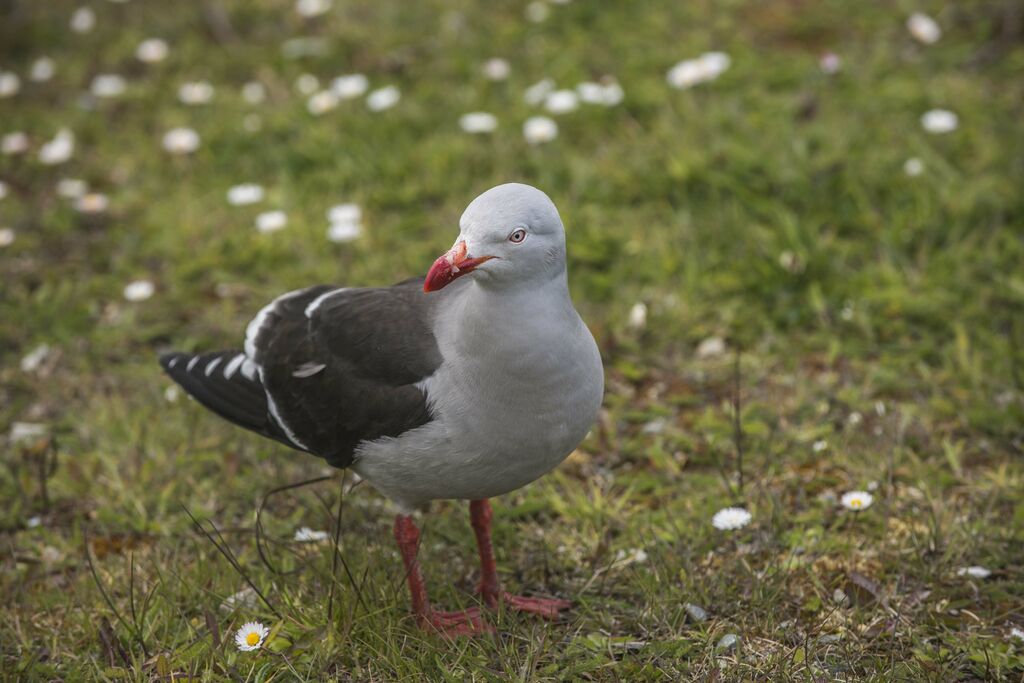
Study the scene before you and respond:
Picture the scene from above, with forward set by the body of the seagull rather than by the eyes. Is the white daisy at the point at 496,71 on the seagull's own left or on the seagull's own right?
on the seagull's own left

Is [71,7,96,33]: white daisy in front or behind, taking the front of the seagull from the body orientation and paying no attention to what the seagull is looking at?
behind

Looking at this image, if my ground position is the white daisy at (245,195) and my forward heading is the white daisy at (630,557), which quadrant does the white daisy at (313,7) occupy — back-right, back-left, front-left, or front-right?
back-left

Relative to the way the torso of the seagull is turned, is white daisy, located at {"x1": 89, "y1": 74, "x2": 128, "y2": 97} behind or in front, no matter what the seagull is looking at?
behind

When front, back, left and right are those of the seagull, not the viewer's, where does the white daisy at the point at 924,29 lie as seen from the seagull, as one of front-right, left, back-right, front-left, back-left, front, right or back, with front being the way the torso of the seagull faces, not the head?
left

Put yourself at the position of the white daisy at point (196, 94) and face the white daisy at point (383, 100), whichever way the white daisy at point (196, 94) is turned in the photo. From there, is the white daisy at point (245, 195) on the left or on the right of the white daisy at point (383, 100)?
right

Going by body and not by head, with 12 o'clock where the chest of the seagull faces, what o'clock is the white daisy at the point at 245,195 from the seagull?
The white daisy is roughly at 7 o'clock from the seagull.

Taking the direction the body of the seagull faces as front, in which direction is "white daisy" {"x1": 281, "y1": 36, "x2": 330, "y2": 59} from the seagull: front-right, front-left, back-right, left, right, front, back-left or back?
back-left

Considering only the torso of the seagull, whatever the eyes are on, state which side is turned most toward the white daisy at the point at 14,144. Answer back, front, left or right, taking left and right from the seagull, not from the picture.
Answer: back

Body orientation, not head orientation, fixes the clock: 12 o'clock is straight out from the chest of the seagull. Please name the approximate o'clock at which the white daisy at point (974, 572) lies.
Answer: The white daisy is roughly at 11 o'clock from the seagull.

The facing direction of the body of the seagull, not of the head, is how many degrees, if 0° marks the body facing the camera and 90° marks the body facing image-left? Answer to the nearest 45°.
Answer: approximately 315°

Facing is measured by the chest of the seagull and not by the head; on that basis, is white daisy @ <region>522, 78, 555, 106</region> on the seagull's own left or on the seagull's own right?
on the seagull's own left

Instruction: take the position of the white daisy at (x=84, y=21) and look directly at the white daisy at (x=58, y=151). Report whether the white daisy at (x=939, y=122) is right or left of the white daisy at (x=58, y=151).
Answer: left

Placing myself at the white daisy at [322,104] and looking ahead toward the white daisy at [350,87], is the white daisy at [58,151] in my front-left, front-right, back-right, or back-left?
back-left
